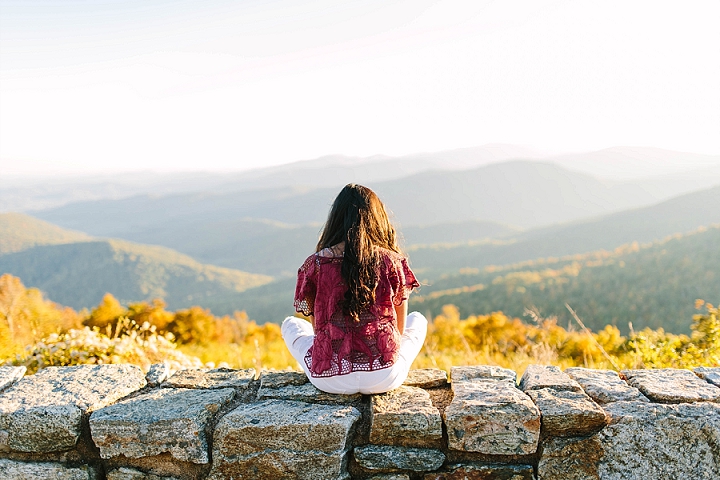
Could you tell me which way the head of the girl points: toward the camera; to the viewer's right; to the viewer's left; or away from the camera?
away from the camera

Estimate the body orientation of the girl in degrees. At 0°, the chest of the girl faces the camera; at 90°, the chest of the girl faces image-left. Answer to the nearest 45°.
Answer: approximately 180°
